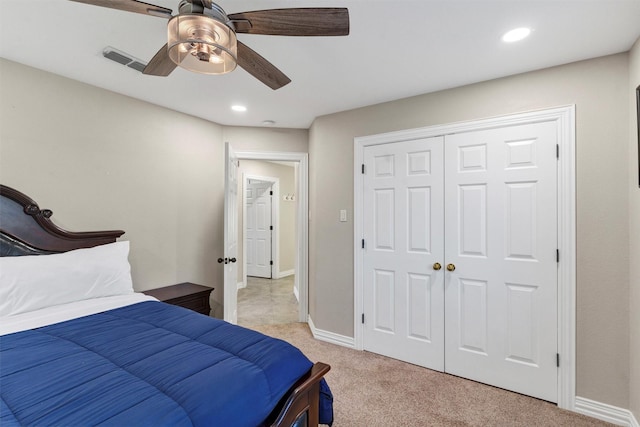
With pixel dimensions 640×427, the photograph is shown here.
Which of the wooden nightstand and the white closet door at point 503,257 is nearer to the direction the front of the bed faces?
the white closet door

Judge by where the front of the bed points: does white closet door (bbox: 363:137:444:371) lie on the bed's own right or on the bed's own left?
on the bed's own left

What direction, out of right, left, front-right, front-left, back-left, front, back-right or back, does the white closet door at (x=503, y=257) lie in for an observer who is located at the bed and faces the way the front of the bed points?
front-left

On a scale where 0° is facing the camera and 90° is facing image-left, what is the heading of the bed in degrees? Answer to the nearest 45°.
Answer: approximately 315°

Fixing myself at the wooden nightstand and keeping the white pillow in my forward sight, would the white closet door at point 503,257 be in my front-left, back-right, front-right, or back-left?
back-left

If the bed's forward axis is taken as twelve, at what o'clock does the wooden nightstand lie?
The wooden nightstand is roughly at 8 o'clock from the bed.

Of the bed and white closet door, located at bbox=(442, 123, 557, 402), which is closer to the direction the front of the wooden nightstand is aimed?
the white closet door

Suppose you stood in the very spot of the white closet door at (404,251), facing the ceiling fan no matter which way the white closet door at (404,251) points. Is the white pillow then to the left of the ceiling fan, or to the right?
right
